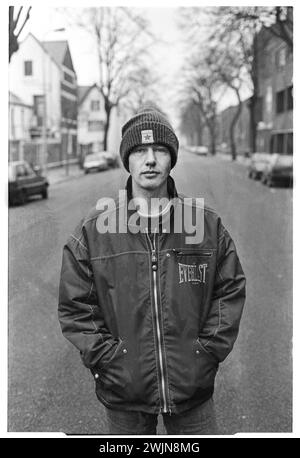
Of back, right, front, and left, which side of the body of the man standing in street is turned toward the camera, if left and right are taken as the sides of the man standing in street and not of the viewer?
front

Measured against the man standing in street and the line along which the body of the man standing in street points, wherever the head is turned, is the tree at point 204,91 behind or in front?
behind

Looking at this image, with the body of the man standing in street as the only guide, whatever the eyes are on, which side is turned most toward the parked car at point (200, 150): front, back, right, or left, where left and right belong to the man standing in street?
back

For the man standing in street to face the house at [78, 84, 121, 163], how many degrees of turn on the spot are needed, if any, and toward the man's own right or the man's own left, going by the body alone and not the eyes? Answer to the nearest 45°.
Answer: approximately 180°

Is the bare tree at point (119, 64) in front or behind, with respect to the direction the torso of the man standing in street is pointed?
behind
